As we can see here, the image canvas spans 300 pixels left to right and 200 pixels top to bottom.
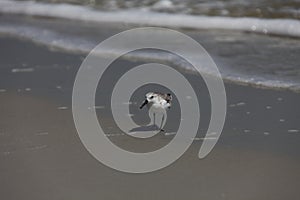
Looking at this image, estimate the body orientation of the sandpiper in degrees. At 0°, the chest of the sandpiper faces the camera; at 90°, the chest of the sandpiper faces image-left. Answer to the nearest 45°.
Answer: approximately 45°
